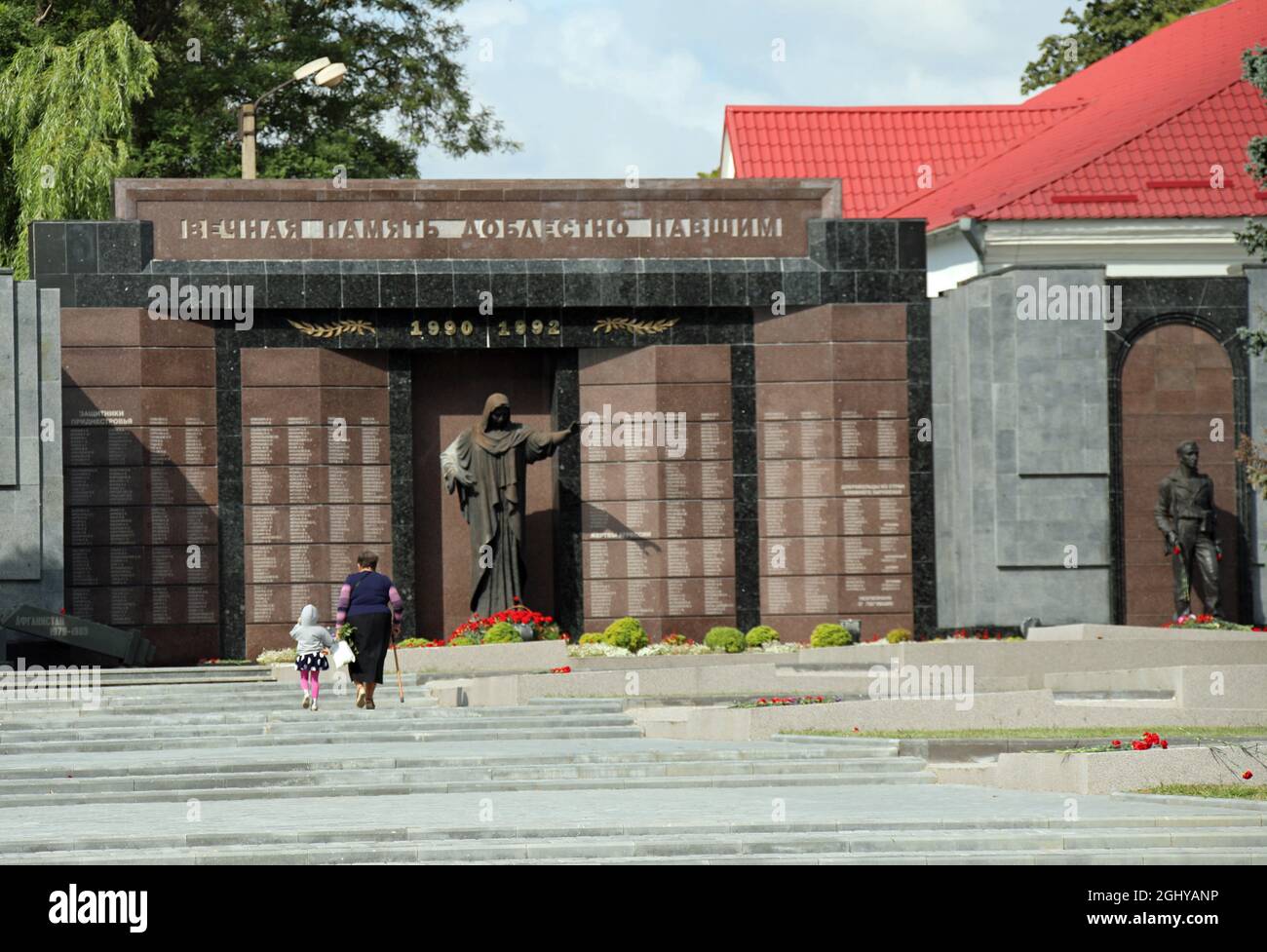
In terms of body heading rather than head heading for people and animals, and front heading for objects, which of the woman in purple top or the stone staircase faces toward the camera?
the stone staircase

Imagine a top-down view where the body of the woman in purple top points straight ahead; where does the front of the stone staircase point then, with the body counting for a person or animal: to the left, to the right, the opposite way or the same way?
the opposite way

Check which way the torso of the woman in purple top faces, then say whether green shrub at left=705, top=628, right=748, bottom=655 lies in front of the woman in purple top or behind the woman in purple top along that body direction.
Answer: in front

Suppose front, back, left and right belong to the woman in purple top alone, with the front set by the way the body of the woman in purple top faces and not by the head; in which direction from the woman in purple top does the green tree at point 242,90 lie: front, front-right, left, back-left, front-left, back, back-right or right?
front

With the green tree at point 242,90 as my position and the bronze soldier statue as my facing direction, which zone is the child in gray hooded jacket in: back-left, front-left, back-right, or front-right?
front-right

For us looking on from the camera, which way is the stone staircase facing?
facing the viewer

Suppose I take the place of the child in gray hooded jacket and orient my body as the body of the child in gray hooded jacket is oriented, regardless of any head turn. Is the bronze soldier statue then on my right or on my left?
on my right

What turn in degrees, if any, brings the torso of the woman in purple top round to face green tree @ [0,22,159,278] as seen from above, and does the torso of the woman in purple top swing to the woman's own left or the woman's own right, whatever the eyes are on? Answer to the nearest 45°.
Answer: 0° — they already face it

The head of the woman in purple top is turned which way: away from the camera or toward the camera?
away from the camera

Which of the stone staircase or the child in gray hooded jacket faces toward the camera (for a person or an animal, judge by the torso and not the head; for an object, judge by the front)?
the stone staircase

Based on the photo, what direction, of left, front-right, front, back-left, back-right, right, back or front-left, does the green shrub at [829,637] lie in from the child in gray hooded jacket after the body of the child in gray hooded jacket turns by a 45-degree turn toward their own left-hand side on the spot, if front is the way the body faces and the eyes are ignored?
right

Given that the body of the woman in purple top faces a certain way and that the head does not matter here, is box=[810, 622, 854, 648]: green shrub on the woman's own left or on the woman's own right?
on the woman's own right

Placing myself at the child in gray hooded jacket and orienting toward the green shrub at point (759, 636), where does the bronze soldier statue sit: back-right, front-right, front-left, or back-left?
front-right

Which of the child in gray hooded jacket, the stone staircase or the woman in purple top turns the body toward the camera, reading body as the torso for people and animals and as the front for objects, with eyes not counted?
the stone staircase

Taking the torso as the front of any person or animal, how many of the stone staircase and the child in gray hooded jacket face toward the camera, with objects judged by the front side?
1

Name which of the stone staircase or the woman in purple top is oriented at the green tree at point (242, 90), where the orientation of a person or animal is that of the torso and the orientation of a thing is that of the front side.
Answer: the woman in purple top

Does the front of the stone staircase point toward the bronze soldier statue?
no

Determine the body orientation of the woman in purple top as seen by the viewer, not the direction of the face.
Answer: away from the camera

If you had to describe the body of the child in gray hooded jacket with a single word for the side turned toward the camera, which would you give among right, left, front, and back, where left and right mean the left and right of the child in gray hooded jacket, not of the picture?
back

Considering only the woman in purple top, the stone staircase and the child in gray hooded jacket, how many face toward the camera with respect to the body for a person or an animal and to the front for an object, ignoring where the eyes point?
1

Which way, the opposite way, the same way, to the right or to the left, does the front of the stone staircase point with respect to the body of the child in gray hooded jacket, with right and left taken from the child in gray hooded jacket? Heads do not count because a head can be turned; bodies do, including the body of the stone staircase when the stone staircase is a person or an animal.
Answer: the opposite way

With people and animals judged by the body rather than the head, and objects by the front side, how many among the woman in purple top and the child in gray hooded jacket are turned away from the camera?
2
